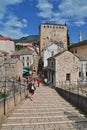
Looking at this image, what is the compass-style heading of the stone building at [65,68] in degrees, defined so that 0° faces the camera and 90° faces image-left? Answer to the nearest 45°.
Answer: approximately 90°
